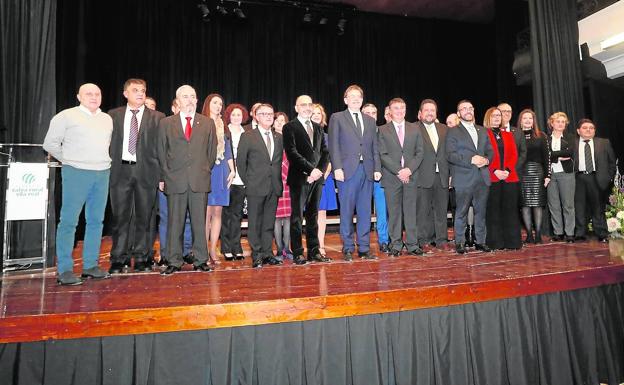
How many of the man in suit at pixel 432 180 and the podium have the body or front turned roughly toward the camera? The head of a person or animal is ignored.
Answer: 2

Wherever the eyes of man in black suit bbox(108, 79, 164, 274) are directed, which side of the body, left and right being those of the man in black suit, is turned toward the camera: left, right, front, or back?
front

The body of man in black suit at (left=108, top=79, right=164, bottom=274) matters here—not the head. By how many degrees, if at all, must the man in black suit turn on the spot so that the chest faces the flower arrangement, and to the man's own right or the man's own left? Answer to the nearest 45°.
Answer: approximately 45° to the man's own left

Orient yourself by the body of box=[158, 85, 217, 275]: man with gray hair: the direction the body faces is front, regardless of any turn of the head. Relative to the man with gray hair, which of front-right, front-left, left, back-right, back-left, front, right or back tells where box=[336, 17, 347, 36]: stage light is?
back-left

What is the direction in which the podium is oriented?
toward the camera

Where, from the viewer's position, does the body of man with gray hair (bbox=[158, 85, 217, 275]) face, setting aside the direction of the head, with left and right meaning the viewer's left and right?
facing the viewer

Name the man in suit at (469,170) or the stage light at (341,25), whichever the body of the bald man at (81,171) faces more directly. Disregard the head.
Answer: the man in suit

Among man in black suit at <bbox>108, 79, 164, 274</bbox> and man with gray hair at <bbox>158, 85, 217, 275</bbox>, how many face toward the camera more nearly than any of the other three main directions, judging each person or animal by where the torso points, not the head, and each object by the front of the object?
2

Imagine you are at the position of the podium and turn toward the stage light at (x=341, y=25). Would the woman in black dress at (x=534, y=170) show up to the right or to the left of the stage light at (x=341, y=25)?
right

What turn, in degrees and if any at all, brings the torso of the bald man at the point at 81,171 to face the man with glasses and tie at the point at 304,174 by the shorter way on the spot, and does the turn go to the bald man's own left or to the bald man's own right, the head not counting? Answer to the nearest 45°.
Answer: approximately 45° to the bald man's own left

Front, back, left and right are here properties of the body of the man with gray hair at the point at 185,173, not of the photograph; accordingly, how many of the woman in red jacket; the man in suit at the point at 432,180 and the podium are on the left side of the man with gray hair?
2
